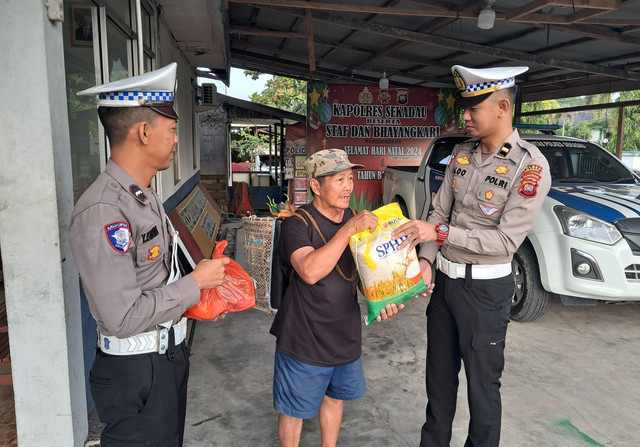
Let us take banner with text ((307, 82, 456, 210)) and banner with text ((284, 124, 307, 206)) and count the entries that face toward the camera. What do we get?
2

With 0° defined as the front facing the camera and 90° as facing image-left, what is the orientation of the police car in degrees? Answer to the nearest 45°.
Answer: approximately 315°

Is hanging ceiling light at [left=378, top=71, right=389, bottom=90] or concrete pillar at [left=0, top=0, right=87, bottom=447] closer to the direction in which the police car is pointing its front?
the concrete pillar

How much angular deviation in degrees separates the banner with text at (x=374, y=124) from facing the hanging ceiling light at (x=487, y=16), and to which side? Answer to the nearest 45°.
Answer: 0° — it already faces it

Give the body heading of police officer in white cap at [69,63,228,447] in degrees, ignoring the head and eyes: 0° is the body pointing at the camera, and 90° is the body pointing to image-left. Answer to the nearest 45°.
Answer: approximately 270°

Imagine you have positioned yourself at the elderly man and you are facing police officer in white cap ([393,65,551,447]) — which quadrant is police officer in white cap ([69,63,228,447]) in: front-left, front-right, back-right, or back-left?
back-right

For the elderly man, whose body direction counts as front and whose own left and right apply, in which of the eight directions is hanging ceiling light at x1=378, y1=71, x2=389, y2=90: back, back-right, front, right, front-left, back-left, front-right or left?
back-left

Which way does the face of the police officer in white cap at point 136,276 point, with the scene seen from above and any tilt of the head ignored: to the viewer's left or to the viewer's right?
to the viewer's right
